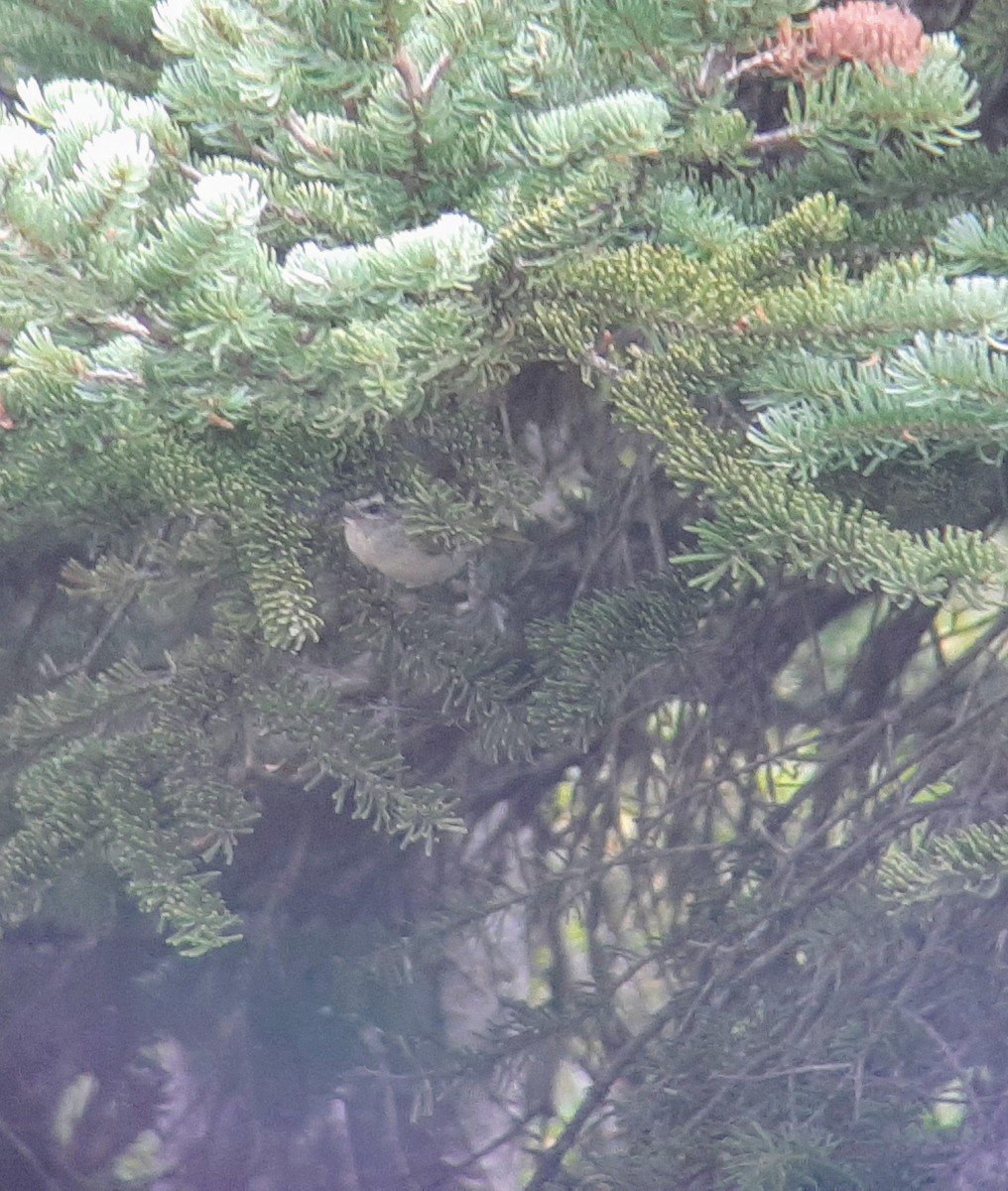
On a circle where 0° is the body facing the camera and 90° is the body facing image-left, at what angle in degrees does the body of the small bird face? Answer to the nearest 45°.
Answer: approximately 90°
